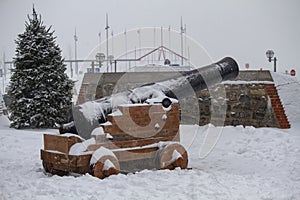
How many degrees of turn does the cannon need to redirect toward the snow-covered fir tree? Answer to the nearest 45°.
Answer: approximately 90° to its left

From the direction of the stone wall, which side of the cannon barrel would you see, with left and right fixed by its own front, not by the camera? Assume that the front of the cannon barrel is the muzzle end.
front

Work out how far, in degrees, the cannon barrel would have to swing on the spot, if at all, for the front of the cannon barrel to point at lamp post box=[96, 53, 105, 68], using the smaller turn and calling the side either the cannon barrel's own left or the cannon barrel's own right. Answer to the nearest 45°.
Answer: approximately 45° to the cannon barrel's own left

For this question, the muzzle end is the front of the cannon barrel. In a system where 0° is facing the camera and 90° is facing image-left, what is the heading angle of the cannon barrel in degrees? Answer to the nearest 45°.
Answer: approximately 225°

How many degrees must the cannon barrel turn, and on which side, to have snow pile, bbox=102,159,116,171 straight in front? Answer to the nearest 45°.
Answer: approximately 180°

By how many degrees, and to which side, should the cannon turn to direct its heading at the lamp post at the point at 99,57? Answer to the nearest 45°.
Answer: approximately 45° to its left

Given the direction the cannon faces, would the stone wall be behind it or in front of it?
in front

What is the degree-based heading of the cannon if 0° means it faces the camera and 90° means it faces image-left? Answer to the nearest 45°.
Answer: approximately 225°
